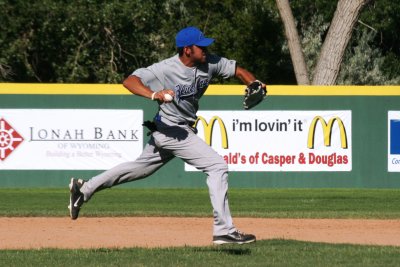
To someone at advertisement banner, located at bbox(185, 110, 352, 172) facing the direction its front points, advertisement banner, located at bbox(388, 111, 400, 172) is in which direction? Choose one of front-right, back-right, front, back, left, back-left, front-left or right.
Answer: left

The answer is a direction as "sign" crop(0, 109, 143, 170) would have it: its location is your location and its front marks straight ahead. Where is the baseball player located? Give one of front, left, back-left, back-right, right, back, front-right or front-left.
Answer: front

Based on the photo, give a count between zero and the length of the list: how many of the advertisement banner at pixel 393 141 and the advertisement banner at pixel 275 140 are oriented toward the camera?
2

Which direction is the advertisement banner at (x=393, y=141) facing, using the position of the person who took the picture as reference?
facing the viewer

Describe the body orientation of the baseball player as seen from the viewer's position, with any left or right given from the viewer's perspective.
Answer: facing the viewer and to the right of the viewer

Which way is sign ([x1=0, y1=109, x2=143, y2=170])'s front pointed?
toward the camera

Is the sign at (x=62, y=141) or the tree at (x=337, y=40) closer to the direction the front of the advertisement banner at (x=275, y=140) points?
the sign

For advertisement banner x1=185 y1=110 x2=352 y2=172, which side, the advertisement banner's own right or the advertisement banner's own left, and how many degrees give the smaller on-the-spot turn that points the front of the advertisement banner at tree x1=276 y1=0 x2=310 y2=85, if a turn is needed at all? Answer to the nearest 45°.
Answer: approximately 180°

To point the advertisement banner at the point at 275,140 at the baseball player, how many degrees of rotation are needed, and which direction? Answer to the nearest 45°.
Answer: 0° — it already faces them

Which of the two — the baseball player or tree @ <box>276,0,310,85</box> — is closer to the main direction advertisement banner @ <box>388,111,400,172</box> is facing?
the baseball player

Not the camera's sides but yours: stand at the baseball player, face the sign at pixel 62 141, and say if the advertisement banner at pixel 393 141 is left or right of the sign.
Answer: right

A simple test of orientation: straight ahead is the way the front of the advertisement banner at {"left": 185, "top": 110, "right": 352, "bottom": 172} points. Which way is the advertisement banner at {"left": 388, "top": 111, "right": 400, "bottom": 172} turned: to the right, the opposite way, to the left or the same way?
the same way

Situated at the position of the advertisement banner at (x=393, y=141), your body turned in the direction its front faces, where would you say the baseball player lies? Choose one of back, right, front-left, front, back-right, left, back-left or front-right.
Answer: front
